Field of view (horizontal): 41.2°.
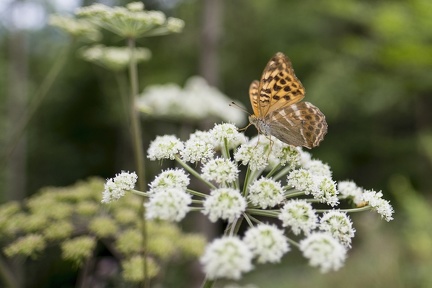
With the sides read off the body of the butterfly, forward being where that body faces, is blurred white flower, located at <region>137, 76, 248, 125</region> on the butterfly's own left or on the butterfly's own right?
on the butterfly's own right

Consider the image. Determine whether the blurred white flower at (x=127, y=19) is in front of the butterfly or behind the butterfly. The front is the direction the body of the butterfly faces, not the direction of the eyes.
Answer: in front

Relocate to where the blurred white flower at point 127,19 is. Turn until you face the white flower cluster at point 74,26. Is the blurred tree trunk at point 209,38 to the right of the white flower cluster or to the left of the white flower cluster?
right

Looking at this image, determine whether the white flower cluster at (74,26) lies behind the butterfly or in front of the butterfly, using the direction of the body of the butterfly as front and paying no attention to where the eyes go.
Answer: in front

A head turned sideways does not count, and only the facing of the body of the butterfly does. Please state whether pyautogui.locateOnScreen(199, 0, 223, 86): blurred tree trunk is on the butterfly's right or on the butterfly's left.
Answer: on the butterfly's right

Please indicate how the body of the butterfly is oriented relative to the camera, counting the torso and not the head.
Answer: to the viewer's left
